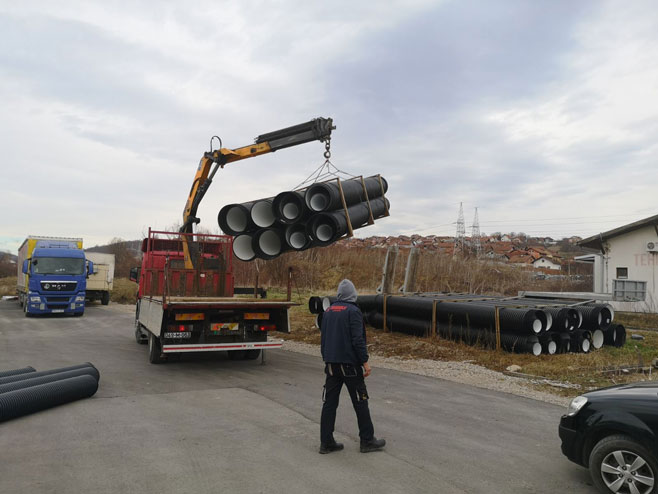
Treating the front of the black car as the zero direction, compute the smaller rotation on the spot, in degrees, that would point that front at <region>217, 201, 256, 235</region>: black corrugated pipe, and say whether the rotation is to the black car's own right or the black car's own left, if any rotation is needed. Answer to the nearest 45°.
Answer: approximately 45° to the black car's own right

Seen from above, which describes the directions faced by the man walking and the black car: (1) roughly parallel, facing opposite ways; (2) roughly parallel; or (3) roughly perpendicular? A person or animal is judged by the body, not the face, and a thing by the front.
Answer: roughly perpendicular

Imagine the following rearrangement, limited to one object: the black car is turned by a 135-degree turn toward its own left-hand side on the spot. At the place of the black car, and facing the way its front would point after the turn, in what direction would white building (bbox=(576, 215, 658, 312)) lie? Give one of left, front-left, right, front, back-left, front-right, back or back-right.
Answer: back-left

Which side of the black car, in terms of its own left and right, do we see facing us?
left

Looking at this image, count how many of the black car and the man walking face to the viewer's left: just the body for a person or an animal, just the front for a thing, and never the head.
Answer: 1

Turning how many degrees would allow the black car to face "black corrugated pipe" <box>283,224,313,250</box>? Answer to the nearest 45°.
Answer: approximately 45° to its right

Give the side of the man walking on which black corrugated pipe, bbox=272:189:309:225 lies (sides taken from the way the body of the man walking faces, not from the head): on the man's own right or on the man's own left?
on the man's own left

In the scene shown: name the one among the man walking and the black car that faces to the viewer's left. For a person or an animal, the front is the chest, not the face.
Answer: the black car

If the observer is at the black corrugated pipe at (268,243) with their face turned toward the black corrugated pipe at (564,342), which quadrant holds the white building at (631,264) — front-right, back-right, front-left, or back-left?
front-left

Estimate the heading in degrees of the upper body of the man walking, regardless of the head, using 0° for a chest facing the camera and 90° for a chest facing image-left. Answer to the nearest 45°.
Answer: approximately 225°

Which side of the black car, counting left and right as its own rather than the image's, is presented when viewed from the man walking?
front

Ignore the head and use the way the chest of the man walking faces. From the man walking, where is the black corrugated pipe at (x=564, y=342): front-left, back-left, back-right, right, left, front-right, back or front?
front

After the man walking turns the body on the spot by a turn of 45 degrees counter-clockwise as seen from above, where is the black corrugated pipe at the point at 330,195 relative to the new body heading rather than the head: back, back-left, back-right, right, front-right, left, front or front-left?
front

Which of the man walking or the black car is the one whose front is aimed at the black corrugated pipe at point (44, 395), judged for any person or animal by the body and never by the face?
the black car

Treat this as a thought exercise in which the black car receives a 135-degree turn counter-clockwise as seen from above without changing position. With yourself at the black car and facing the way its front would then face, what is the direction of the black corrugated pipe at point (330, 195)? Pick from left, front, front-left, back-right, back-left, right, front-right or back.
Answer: back
